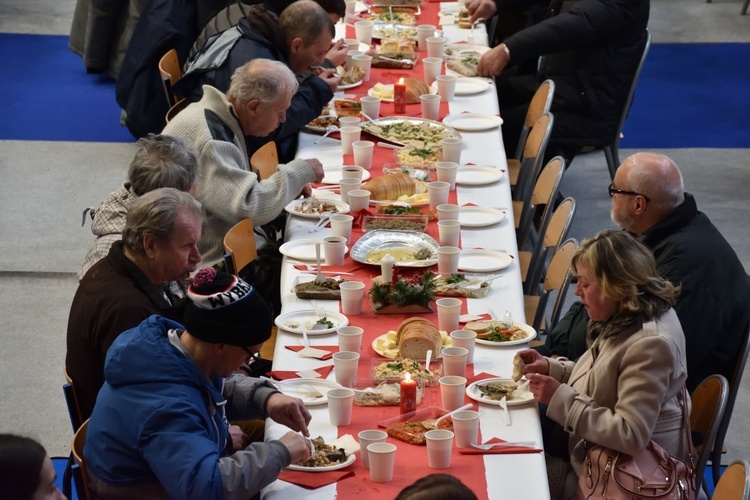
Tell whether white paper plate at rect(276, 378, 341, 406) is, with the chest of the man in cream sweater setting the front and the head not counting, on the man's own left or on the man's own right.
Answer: on the man's own right

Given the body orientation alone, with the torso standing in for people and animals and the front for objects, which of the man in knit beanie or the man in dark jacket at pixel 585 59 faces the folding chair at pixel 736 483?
the man in knit beanie

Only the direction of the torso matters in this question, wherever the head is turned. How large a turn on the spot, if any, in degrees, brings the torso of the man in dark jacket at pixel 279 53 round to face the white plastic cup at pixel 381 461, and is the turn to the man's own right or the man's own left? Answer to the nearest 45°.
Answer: approximately 90° to the man's own right

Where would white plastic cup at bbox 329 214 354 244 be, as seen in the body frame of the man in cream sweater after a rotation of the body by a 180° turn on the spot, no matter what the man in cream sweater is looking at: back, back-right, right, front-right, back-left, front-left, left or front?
back-left

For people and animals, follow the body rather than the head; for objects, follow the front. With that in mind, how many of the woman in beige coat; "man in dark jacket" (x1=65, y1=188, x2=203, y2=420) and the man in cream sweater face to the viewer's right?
2

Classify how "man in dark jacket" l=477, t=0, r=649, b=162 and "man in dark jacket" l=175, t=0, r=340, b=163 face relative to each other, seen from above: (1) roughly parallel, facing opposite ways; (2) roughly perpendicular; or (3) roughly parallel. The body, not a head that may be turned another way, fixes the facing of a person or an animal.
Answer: roughly parallel, facing opposite ways

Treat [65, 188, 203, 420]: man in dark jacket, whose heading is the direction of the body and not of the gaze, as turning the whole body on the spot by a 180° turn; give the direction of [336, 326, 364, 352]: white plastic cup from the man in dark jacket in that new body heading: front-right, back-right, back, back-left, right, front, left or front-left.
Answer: back

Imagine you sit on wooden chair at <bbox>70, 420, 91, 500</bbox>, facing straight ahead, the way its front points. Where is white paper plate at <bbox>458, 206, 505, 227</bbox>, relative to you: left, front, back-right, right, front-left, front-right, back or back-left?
front-left

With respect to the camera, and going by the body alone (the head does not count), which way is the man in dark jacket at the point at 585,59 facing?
to the viewer's left

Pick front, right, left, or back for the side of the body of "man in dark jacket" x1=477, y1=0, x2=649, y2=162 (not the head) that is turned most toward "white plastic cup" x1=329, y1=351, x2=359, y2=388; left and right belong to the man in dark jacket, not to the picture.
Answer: left

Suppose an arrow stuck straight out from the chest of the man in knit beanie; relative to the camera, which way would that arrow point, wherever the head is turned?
to the viewer's right

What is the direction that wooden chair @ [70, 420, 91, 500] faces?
to the viewer's right

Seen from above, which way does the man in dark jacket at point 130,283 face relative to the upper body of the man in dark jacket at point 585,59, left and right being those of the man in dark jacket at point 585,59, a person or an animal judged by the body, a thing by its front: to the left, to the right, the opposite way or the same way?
the opposite way

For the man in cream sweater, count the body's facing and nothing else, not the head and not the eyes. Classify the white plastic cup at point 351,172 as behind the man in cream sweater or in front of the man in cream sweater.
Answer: in front

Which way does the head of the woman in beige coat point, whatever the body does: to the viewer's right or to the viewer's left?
to the viewer's left

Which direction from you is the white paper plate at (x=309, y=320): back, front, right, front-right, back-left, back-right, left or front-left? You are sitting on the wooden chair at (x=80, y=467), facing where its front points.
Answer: front-left

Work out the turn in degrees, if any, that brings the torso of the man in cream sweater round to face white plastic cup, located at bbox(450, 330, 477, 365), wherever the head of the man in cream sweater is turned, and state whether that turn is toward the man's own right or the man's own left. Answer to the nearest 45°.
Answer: approximately 45° to the man's own right

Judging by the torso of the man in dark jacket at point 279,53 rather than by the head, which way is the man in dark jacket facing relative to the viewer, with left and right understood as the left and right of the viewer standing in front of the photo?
facing to the right of the viewer

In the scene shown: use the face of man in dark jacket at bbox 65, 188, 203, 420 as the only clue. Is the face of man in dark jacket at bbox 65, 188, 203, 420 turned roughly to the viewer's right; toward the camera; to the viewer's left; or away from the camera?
to the viewer's right

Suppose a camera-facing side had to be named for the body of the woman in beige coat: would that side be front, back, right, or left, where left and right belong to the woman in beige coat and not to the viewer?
left
